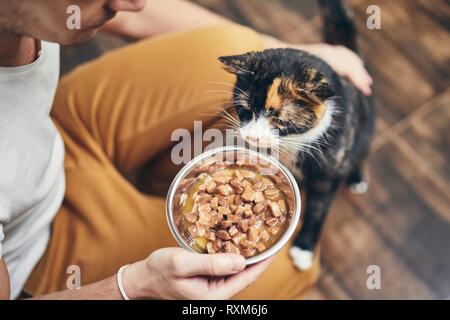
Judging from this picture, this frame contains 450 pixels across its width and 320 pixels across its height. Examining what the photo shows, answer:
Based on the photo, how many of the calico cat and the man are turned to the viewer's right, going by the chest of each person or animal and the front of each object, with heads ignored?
1

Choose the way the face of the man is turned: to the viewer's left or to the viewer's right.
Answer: to the viewer's right

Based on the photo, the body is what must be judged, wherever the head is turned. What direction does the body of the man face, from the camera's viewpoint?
to the viewer's right

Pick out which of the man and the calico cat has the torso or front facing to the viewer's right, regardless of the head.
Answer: the man

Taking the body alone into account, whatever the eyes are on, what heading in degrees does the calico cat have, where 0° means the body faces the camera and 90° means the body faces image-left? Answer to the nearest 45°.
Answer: approximately 45°
